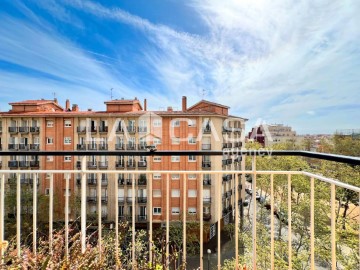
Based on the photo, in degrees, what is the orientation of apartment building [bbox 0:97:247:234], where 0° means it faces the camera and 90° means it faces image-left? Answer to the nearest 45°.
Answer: approximately 0°

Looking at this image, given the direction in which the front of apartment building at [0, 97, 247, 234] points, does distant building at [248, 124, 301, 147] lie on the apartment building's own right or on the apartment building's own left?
on the apartment building's own left
